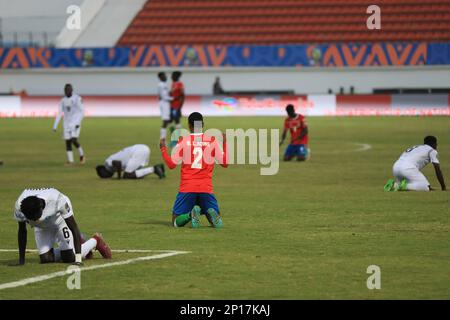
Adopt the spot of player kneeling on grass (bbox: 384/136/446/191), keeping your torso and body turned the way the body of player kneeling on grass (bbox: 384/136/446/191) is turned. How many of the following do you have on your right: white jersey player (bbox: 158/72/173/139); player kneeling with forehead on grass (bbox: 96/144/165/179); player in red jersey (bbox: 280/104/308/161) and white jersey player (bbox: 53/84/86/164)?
0

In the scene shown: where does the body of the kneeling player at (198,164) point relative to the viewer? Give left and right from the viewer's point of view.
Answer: facing away from the viewer

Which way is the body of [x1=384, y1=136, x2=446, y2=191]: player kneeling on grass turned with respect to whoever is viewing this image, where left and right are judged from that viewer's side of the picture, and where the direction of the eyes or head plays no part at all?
facing away from the viewer and to the right of the viewer

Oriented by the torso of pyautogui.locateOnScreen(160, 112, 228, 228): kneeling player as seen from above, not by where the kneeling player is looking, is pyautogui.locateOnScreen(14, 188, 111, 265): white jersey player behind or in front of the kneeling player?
behind

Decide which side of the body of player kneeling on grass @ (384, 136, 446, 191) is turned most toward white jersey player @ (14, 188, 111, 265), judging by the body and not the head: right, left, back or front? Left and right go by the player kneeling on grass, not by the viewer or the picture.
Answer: back

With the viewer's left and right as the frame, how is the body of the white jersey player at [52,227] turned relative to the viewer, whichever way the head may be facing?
facing the viewer and to the left of the viewer

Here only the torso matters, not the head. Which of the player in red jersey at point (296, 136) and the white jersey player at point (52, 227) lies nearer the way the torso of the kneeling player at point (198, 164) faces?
the player in red jersey

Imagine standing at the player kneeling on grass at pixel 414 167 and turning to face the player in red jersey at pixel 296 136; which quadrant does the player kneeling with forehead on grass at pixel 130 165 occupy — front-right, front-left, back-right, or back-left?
front-left
